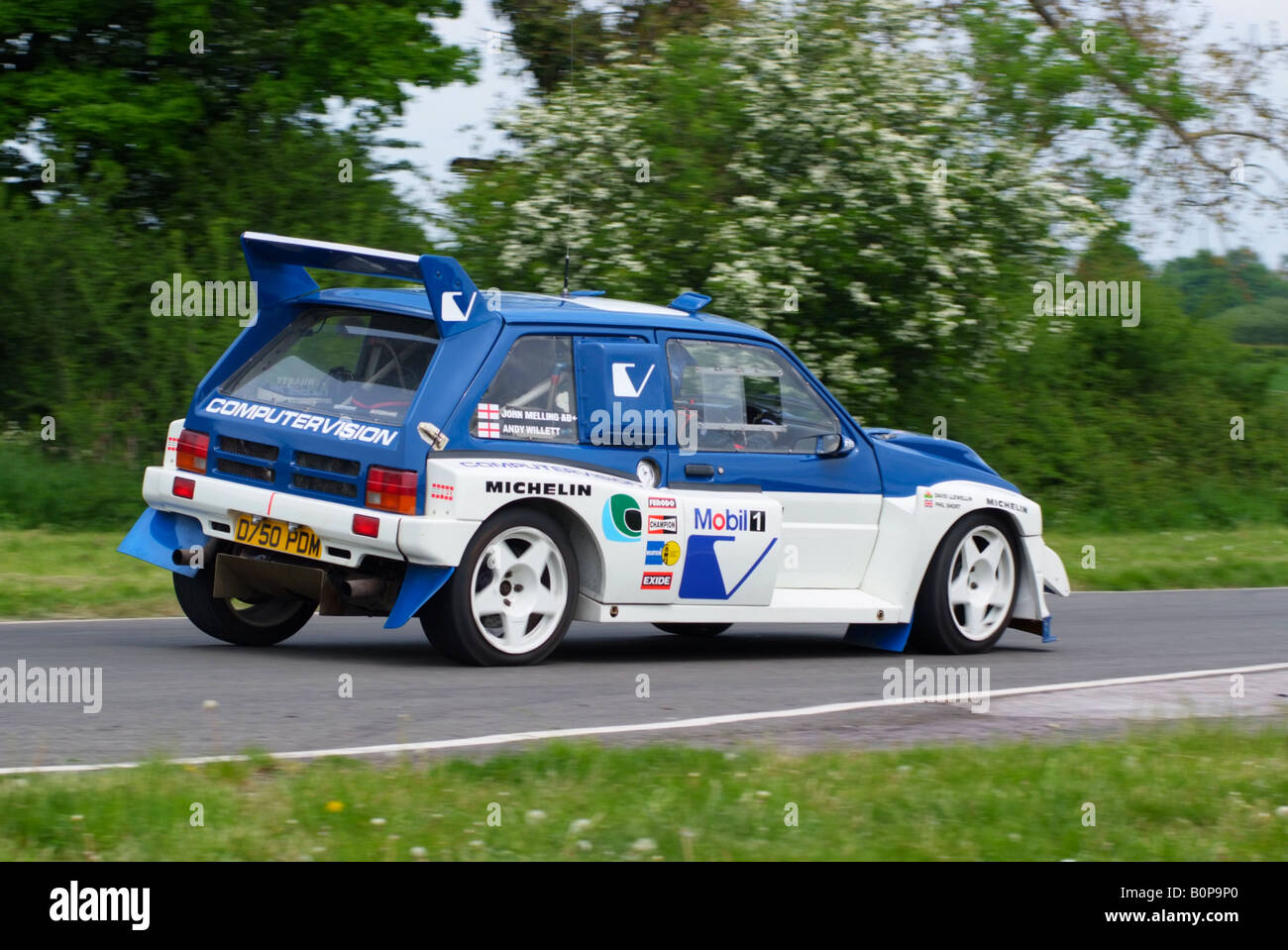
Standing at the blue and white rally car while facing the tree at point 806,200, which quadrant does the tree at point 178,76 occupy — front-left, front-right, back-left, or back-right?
front-left

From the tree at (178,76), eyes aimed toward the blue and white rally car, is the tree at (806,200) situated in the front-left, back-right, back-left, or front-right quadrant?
front-left

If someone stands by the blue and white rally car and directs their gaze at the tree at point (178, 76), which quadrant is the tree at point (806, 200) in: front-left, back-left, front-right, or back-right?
front-right

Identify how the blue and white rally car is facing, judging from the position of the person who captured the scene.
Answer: facing away from the viewer and to the right of the viewer

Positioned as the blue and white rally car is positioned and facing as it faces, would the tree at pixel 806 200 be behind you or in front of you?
in front

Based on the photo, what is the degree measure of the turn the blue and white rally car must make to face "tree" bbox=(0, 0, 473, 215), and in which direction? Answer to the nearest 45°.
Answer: approximately 45° to its left
